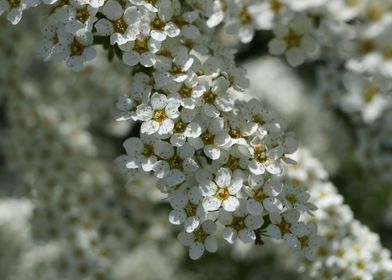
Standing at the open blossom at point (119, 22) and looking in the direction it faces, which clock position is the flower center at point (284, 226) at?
The flower center is roughly at 10 o'clock from the open blossom.

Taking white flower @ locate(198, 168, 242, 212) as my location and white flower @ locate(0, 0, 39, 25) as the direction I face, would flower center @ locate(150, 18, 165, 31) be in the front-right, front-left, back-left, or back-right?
front-right

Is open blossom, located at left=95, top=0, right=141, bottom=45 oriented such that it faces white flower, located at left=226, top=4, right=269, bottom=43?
no

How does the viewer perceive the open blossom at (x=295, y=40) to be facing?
facing the viewer

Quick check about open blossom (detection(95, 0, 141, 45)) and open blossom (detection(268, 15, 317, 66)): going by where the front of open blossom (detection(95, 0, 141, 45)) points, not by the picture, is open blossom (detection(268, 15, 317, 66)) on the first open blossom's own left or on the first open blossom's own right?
on the first open blossom's own left

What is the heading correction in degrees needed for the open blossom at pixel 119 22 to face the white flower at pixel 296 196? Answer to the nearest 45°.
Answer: approximately 90° to its left

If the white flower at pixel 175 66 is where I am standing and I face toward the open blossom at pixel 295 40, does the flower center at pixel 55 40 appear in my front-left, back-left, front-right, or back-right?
back-left

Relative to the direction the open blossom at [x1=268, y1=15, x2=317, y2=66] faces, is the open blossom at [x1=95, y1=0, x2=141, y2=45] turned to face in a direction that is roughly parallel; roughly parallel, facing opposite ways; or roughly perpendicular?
roughly parallel

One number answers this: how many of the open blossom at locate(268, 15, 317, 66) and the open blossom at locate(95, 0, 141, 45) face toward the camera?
2

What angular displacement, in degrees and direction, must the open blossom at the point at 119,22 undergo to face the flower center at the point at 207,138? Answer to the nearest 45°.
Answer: approximately 45° to its left
